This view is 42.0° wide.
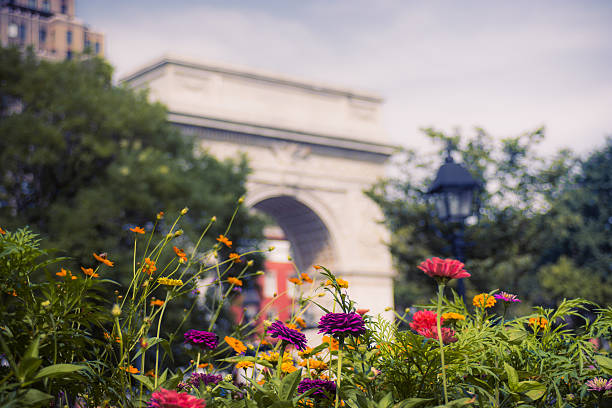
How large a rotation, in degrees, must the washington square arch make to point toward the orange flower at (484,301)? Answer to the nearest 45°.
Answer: approximately 45° to its right

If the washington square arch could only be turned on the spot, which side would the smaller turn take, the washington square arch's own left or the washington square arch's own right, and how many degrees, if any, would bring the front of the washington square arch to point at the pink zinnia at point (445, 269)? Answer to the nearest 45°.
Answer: approximately 45° to the washington square arch's own right

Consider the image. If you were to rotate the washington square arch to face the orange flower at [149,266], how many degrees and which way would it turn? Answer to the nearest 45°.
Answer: approximately 45° to its right

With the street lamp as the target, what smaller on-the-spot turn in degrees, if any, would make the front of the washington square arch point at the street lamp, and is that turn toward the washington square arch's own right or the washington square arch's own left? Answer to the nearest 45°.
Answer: approximately 45° to the washington square arch's own right

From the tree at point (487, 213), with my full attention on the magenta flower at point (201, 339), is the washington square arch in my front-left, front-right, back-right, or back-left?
back-right

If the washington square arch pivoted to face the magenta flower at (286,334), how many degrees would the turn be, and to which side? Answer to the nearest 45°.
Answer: approximately 45° to its right

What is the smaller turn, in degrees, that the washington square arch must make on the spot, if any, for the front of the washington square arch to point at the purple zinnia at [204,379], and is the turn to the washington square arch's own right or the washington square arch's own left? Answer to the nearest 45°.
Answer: approximately 45° to the washington square arch's own right

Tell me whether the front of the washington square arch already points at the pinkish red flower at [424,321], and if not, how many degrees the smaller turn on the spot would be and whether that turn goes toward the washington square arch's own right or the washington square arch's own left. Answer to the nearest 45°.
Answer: approximately 45° to the washington square arch's own right

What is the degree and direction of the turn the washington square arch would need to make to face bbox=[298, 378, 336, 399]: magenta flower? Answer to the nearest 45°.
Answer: approximately 45° to its right

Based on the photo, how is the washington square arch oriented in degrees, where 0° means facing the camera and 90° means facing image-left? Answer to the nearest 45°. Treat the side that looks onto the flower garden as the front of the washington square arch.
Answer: approximately 315°

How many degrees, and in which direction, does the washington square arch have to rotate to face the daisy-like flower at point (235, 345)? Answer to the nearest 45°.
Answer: approximately 45° to its right
